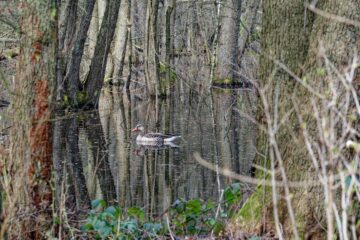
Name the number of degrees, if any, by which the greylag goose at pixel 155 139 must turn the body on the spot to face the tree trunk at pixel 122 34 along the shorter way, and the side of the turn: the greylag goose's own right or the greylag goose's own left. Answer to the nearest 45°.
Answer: approximately 90° to the greylag goose's own right

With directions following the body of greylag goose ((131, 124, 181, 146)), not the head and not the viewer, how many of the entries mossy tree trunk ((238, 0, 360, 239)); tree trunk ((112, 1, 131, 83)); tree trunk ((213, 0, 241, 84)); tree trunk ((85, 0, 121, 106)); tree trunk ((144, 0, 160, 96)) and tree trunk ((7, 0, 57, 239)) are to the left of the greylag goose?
2

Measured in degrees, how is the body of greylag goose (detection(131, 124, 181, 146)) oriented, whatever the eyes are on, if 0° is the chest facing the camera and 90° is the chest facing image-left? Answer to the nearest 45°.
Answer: approximately 90°

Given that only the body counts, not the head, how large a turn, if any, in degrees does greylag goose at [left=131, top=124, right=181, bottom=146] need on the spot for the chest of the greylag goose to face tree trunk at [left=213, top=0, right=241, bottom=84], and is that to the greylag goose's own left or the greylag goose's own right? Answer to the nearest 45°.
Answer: approximately 90° to the greylag goose's own right

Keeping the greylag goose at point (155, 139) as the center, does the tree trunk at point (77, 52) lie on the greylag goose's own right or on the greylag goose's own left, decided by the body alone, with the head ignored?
on the greylag goose's own right

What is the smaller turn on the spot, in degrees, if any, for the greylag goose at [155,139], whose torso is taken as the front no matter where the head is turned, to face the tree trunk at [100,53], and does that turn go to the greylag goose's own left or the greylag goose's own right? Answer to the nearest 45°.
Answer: approximately 90° to the greylag goose's own right

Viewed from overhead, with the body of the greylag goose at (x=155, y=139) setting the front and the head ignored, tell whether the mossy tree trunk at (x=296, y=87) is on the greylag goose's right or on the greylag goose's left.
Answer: on the greylag goose's left

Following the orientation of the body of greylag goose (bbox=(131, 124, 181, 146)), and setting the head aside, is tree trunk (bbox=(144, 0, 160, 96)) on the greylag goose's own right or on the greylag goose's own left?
on the greylag goose's own right
